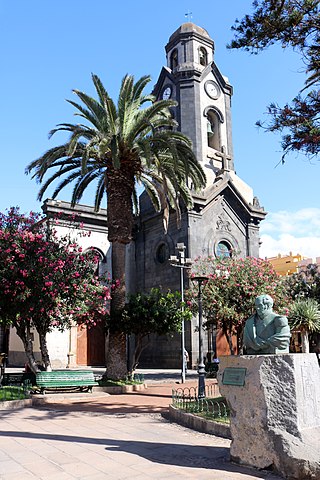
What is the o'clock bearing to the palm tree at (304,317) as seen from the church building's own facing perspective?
The palm tree is roughly at 1 o'clock from the church building.

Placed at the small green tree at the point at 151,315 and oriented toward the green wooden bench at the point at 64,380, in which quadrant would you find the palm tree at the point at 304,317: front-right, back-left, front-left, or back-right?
back-left

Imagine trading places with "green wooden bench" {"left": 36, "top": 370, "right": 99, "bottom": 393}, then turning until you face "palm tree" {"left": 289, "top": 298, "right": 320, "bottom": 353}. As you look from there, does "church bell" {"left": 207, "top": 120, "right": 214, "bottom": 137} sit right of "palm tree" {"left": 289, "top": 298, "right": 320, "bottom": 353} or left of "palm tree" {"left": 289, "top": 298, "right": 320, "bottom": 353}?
left

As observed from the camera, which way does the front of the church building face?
facing the viewer and to the right of the viewer

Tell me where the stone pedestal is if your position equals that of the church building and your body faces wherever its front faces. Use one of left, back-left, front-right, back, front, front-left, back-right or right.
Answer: front-right

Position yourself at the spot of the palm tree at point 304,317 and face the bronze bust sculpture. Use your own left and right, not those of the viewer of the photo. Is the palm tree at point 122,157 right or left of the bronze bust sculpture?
right

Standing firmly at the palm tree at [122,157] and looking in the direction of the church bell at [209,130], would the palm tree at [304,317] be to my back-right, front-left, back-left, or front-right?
front-right

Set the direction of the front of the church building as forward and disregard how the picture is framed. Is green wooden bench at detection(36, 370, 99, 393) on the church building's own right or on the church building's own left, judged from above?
on the church building's own right

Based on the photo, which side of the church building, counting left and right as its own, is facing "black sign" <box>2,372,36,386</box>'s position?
right

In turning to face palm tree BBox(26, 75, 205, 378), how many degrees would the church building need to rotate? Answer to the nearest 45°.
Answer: approximately 45° to its right
